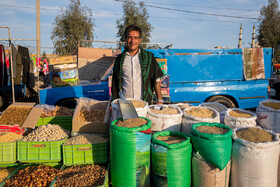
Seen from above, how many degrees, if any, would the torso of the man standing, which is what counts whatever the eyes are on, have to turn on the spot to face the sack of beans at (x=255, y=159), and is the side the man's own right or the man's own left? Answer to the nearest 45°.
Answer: approximately 45° to the man's own left

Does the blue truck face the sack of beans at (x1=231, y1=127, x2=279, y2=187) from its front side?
no

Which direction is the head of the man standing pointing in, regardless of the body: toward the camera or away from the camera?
toward the camera

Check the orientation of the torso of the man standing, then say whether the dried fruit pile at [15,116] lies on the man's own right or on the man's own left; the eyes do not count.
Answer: on the man's own right

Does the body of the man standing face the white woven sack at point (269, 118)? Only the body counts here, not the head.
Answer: no

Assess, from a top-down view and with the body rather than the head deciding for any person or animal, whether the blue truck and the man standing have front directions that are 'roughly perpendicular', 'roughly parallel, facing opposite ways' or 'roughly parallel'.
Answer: roughly perpendicular

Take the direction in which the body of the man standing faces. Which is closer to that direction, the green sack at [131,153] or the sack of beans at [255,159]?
the green sack

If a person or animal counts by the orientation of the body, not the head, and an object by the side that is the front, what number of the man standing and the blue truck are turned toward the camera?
1

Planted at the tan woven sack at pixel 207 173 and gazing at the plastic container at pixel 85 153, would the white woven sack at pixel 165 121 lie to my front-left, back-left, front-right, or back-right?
front-right

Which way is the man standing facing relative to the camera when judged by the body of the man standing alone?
toward the camera

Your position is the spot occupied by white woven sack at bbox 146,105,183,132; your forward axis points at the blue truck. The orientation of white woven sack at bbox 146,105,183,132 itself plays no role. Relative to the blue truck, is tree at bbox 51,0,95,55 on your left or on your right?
left
